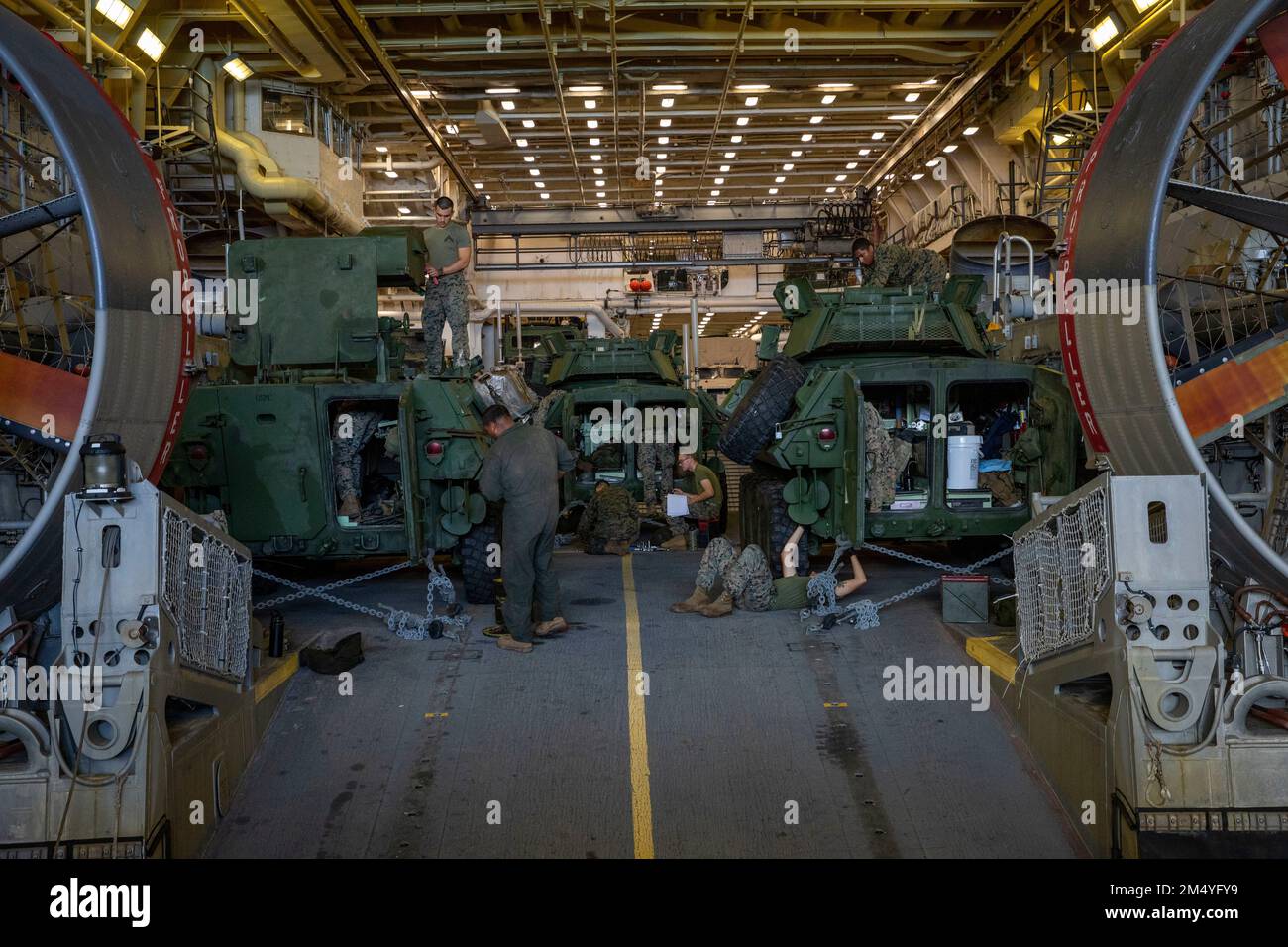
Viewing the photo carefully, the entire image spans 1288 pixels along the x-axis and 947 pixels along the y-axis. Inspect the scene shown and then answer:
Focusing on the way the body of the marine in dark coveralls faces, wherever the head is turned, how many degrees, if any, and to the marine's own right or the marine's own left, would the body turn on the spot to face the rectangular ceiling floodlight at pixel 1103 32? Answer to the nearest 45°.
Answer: approximately 90° to the marine's own right

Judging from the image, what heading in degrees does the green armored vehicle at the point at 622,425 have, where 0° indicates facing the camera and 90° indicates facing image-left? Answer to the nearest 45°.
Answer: approximately 180°

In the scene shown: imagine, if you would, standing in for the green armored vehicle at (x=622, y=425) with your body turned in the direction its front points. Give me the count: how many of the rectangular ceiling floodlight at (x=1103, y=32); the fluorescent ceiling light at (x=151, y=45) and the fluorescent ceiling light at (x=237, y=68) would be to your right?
1

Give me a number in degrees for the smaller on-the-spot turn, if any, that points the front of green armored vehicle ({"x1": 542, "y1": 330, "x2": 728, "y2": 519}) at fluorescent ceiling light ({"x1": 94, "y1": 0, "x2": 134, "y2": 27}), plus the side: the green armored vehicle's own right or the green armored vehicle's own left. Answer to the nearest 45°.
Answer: approximately 90° to the green armored vehicle's own left

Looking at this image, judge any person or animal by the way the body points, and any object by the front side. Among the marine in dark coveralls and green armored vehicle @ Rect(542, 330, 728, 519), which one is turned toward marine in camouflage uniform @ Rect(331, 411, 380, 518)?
the marine in dark coveralls

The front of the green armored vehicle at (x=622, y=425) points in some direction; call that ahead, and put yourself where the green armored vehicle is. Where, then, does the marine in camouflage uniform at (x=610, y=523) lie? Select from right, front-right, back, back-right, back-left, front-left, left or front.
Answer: back

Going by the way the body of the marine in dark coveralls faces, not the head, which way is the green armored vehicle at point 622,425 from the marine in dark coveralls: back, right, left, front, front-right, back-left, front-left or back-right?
front-right

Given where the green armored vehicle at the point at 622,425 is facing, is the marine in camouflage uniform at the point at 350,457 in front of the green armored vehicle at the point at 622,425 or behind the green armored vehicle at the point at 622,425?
behind

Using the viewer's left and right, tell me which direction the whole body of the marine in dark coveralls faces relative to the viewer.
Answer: facing away from the viewer and to the left of the viewer

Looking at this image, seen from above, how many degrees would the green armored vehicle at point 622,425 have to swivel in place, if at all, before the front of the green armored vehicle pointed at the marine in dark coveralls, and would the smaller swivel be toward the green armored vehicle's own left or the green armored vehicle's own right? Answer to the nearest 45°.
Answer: approximately 180°

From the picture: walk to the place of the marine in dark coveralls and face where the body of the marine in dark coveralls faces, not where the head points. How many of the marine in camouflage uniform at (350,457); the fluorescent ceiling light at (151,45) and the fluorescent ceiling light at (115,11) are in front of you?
3
